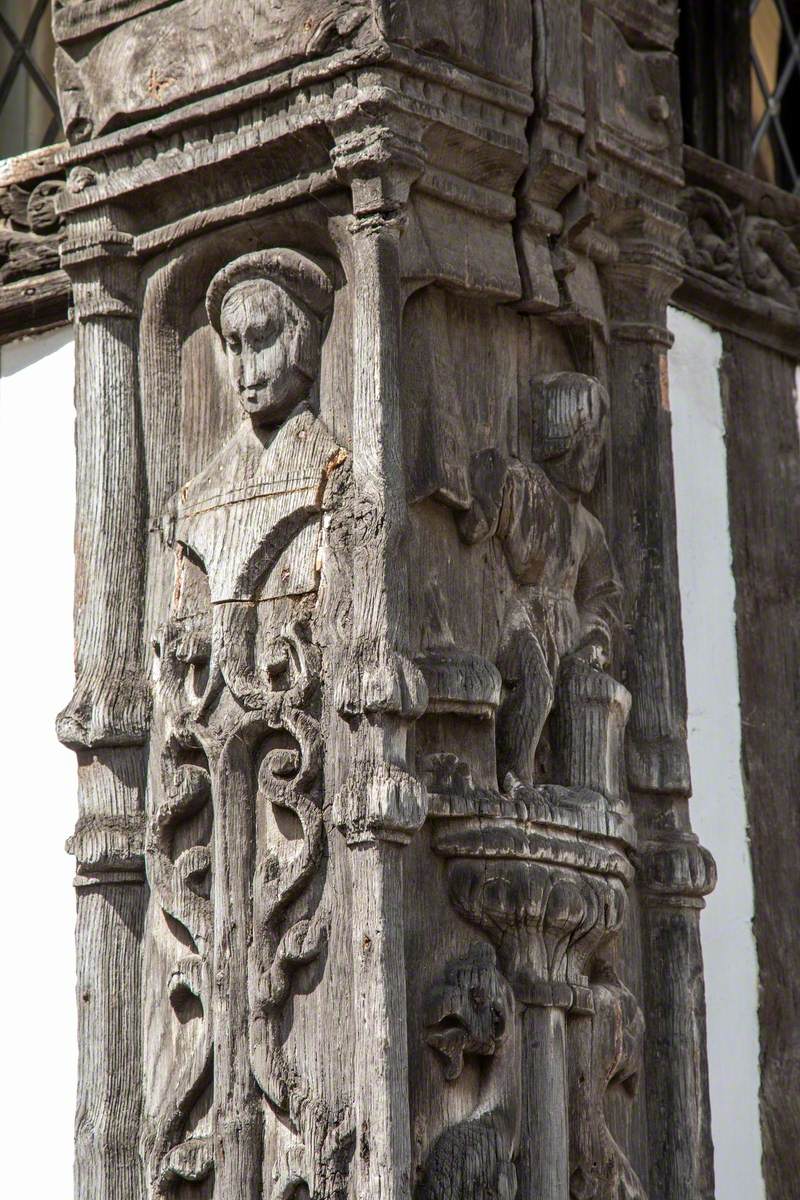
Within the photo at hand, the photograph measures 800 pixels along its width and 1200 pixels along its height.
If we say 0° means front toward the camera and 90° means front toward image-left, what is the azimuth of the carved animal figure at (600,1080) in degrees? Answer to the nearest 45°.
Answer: approximately 270°

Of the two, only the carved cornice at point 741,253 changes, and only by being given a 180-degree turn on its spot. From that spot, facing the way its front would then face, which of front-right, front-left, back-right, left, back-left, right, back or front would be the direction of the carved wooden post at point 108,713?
left

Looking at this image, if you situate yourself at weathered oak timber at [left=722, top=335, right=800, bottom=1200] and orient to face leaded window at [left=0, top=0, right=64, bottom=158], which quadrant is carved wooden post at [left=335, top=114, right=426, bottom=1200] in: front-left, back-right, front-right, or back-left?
front-left

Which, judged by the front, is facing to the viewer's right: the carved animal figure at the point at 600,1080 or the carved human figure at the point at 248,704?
the carved animal figure

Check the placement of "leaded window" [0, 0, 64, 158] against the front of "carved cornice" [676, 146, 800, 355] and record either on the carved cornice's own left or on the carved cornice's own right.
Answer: on the carved cornice's own right

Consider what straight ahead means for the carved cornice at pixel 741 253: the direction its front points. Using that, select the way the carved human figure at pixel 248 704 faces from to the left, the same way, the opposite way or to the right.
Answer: to the right

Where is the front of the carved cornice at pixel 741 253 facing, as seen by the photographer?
facing the viewer and to the right of the viewer
